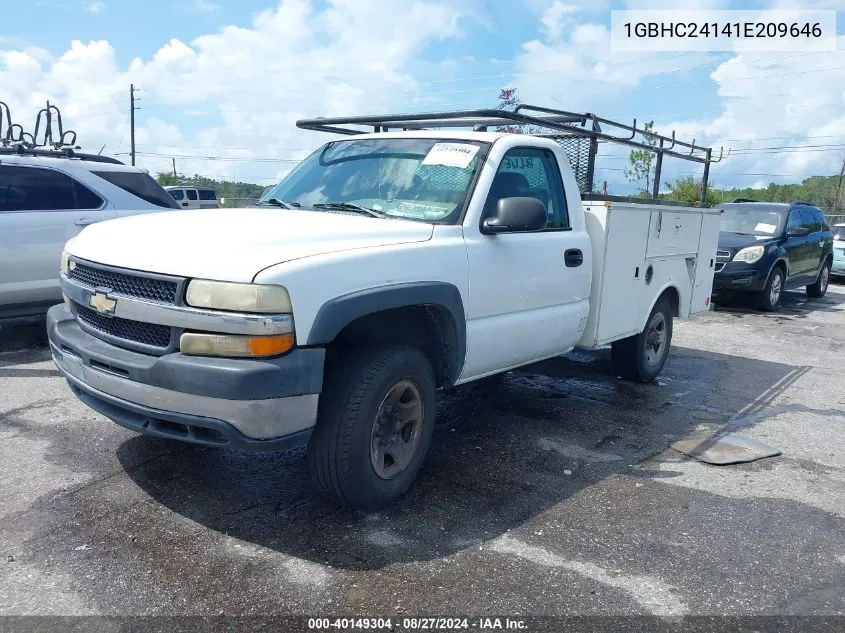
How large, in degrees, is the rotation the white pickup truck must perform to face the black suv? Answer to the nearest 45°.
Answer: approximately 180°

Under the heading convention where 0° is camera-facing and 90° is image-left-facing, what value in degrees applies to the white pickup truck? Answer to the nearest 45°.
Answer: approximately 45°

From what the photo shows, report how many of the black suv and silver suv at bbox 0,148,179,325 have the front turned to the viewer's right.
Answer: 0

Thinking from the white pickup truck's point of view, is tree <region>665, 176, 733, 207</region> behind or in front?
behind

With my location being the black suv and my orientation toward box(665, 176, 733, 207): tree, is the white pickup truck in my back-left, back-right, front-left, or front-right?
back-left

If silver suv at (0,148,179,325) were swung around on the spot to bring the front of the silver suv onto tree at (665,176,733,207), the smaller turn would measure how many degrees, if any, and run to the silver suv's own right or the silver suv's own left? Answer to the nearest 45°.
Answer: approximately 135° to the silver suv's own right

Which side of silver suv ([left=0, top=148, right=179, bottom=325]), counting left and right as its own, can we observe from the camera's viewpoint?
left

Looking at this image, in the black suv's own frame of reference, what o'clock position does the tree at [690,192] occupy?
The tree is roughly at 4 o'clock from the black suv.

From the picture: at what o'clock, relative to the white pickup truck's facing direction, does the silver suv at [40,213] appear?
The silver suv is roughly at 3 o'clock from the white pickup truck.

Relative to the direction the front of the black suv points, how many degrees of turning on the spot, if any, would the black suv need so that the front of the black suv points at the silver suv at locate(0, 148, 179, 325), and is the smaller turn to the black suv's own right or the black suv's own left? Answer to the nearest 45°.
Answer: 0° — it already faces it

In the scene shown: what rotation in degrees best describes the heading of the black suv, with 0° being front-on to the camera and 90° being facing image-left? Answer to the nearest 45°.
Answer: approximately 45°
